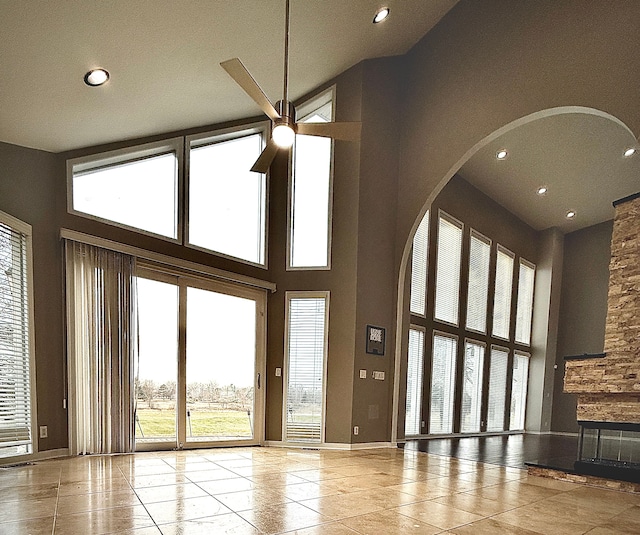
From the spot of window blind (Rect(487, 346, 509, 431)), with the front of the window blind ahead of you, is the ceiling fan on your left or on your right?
on your right

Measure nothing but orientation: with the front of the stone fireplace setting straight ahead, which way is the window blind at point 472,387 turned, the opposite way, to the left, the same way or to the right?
to the left

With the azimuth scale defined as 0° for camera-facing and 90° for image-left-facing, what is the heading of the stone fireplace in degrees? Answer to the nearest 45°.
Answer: approximately 45°

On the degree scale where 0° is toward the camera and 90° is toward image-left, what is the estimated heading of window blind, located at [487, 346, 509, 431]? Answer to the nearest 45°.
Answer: approximately 315°

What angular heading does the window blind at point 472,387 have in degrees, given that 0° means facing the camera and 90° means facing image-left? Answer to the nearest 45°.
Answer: approximately 315°

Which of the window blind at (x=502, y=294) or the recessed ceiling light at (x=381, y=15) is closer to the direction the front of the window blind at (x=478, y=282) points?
the recessed ceiling light

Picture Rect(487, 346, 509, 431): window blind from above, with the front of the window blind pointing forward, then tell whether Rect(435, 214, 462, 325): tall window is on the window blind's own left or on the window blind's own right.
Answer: on the window blind's own right
